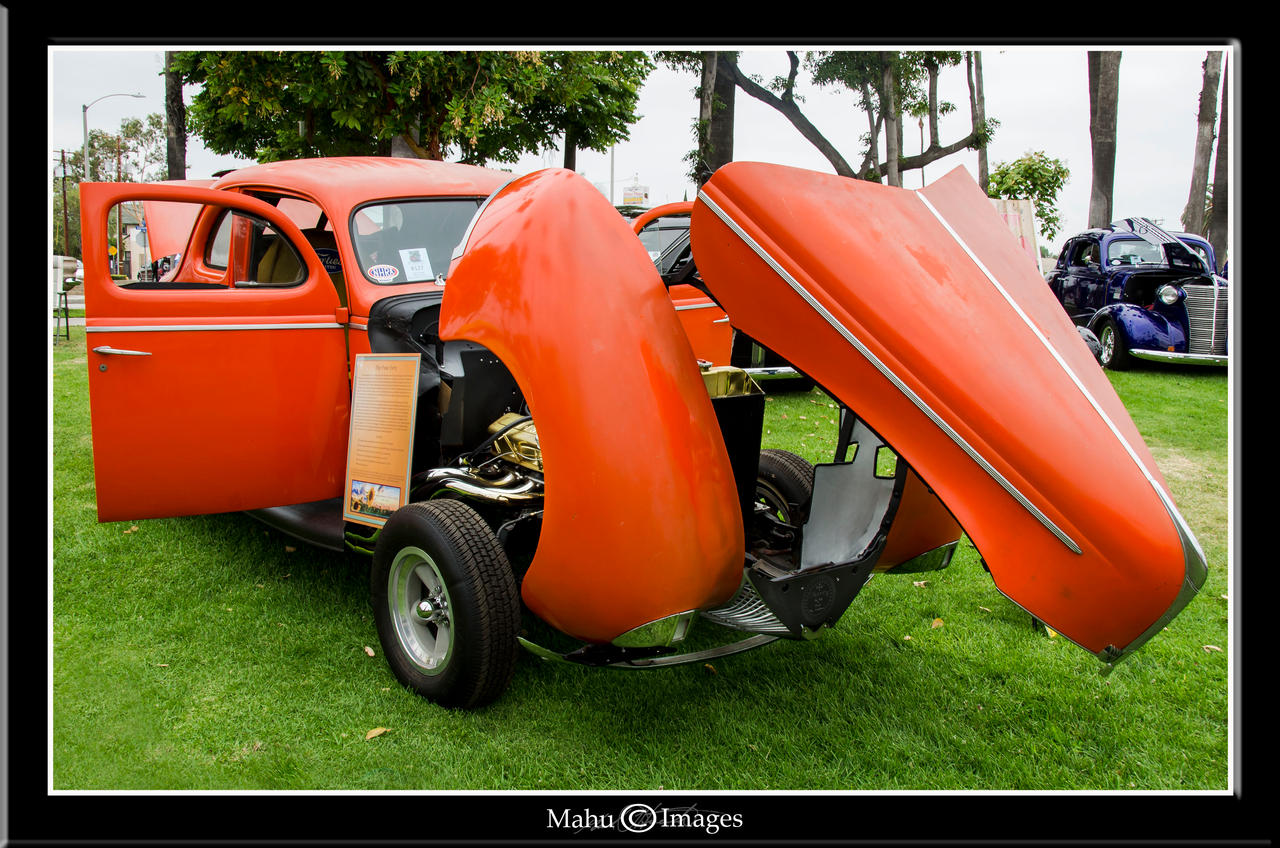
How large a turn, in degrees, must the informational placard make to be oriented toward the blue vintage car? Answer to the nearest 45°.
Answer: approximately 135° to its left

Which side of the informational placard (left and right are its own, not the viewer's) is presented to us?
front

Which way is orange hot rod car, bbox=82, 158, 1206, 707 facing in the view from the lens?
facing the viewer and to the right of the viewer

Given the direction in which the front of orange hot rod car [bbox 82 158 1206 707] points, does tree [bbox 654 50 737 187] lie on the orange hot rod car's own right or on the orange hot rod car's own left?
on the orange hot rod car's own left

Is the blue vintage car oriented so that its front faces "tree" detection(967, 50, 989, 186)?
no

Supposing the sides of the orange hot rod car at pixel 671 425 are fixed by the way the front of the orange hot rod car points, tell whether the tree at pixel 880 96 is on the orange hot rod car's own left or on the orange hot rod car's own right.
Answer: on the orange hot rod car's own left

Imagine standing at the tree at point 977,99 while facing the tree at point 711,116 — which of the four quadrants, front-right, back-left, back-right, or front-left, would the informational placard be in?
front-left

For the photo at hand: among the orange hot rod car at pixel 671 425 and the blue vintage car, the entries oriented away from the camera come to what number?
0

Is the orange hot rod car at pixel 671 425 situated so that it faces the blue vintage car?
no

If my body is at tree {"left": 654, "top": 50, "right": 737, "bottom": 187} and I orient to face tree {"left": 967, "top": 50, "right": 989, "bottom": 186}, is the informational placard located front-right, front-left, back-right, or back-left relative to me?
back-right
